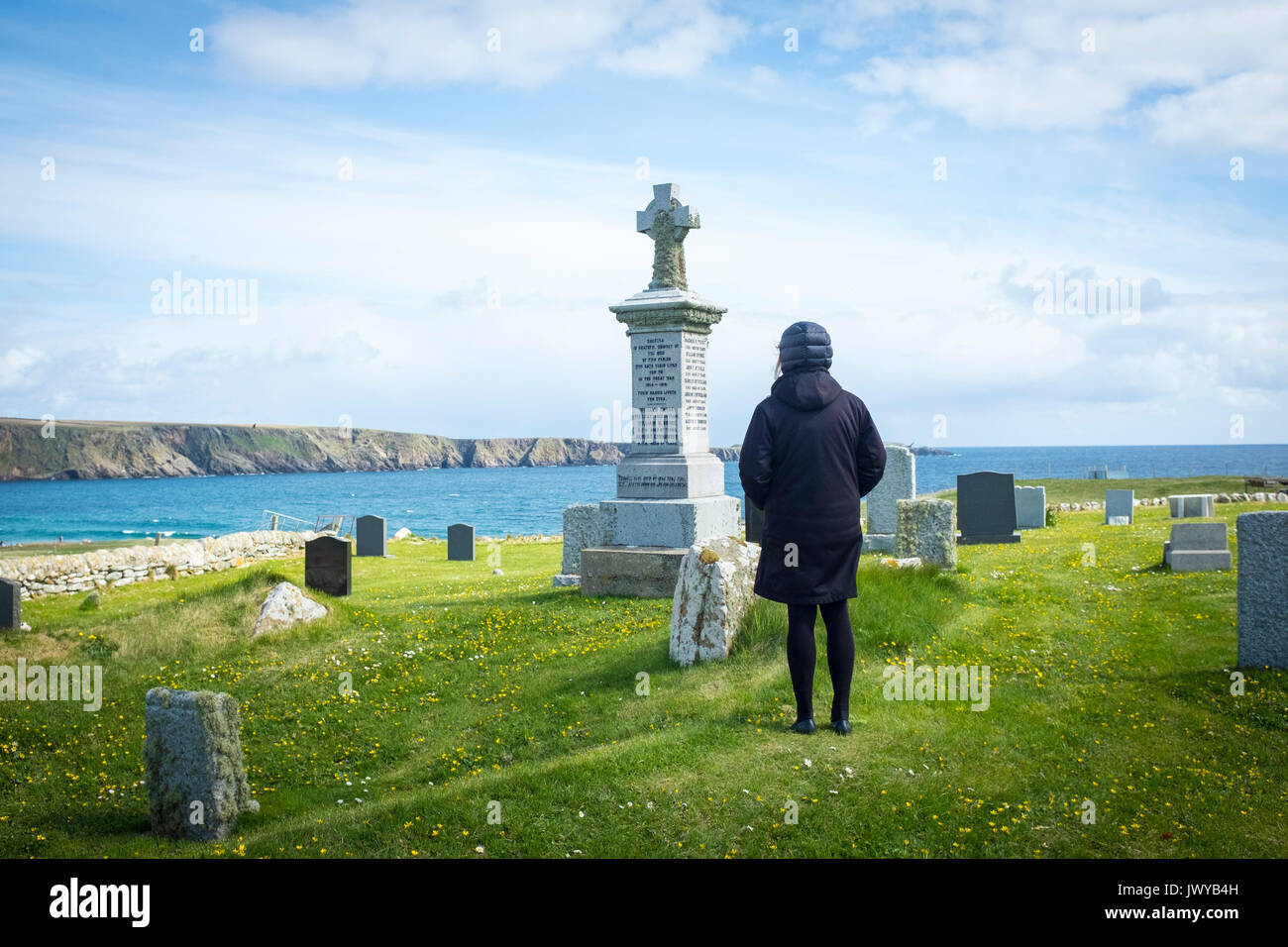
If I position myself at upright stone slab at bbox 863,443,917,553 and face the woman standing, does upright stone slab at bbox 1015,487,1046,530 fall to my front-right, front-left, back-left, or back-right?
back-left

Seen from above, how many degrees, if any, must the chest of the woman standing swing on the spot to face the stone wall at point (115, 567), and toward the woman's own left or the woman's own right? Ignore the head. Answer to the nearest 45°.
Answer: approximately 45° to the woman's own left

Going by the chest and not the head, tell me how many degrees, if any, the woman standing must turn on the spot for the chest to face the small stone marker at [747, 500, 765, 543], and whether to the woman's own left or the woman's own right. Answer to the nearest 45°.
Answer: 0° — they already face it

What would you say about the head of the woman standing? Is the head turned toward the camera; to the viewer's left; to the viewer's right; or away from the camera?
away from the camera

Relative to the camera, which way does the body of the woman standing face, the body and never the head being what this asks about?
away from the camera

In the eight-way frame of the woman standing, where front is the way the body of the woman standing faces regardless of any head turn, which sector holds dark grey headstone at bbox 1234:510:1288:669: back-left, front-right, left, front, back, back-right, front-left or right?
front-right

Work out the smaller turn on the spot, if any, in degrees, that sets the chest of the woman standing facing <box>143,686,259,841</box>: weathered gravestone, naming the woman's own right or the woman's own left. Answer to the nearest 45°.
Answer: approximately 90° to the woman's own left

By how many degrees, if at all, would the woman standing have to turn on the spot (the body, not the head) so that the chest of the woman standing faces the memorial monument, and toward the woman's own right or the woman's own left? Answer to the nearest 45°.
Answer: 0° — they already face it
